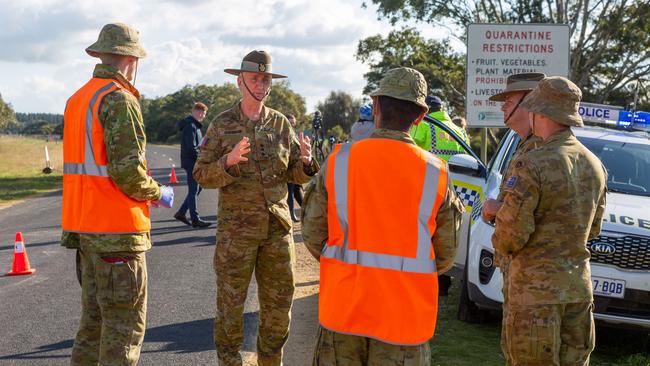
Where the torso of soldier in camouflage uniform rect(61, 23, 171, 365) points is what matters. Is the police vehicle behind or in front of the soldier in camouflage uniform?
in front

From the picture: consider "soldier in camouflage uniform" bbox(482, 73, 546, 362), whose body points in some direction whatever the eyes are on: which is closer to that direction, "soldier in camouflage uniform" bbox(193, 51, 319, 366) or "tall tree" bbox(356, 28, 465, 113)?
the soldier in camouflage uniform

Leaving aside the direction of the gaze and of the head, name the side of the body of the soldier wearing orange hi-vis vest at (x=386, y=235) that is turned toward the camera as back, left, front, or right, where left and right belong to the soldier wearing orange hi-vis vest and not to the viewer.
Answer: back

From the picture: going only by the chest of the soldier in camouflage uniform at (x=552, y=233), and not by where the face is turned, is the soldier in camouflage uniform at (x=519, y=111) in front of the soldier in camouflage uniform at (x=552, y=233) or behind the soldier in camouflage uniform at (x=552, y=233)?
in front

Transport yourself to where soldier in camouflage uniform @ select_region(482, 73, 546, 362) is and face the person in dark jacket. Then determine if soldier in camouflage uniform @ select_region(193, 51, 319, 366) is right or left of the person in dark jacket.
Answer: left

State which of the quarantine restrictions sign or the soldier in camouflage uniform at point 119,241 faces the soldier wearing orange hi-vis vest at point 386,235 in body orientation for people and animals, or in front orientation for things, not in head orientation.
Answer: the quarantine restrictions sign

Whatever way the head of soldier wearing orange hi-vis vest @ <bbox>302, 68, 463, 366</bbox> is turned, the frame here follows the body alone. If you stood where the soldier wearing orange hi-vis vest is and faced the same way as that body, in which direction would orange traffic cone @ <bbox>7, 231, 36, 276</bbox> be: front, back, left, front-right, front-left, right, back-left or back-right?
front-left

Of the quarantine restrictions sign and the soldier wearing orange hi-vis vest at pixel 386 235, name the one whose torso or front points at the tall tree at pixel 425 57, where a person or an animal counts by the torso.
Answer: the soldier wearing orange hi-vis vest

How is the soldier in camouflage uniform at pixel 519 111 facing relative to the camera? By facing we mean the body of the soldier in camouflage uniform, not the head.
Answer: to the viewer's left

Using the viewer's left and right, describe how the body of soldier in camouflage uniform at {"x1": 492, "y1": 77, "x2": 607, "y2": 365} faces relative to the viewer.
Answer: facing away from the viewer and to the left of the viewer

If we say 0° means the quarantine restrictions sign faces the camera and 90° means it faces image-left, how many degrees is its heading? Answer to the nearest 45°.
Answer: approximately 0°

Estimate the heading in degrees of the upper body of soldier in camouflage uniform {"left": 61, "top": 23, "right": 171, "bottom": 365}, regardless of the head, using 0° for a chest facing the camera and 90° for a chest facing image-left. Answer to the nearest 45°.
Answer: approximately 225°

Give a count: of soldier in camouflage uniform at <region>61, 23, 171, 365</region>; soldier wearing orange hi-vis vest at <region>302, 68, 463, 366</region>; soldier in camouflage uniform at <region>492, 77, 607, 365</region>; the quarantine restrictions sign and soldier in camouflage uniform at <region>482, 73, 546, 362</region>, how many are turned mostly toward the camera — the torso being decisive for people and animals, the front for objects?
1

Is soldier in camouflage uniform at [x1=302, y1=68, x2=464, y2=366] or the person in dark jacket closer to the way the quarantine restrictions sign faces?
the soldier in camouflage uniform

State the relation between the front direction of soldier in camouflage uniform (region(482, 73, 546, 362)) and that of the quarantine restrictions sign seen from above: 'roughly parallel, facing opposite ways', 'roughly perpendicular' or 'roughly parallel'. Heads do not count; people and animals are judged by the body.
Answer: roughly perpendicular

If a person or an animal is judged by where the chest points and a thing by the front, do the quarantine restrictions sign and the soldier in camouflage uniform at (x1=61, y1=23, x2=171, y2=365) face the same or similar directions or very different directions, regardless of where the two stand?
very different directions

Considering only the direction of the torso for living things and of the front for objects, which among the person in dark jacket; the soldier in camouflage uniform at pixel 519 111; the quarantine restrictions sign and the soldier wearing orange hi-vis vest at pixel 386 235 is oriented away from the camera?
the soldier wearing orange hi-vis vest

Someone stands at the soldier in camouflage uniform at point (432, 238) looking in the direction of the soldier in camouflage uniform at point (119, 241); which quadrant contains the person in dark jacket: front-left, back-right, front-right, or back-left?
front-right
